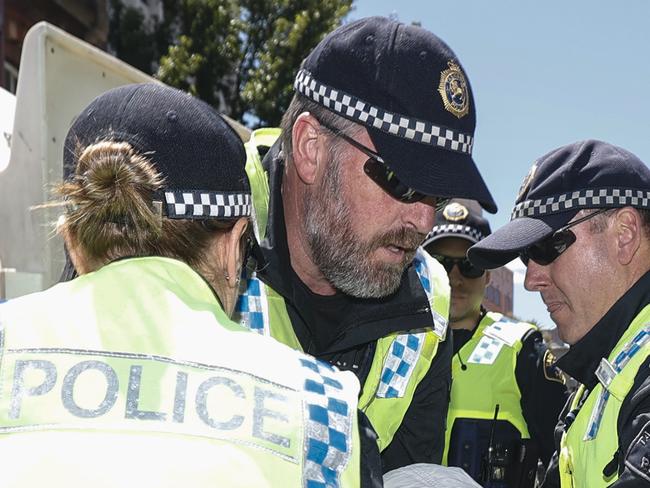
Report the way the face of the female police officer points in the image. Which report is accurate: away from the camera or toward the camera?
away from the camera

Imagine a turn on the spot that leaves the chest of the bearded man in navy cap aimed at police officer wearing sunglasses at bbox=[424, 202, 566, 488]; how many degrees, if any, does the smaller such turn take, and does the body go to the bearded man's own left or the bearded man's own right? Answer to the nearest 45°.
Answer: approximately 135° to the bearded man's own left

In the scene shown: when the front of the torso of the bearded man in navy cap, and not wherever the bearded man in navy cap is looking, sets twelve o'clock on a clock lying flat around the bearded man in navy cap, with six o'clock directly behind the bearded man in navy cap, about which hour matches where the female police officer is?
The female police officer is roughly at 2 o'clock from the bearded man in navy cap.

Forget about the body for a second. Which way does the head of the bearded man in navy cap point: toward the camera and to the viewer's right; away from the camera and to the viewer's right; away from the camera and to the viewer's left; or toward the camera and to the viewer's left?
toward the camera and to the viewer's right

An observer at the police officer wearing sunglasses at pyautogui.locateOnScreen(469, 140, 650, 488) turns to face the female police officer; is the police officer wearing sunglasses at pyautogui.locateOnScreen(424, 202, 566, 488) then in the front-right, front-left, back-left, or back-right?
back-right

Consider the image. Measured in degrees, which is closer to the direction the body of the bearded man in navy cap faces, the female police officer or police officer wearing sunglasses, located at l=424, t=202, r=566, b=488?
the female police officer

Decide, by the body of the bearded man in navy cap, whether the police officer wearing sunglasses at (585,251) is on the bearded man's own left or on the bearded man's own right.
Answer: on the bearded man's own left
